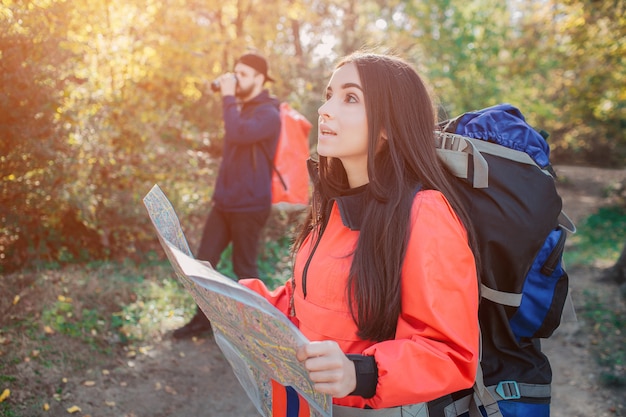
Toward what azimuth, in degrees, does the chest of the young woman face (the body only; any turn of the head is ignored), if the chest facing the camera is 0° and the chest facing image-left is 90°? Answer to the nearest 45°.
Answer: approximately 45°

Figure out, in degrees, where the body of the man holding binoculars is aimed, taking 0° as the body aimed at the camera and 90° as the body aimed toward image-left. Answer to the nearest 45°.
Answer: approximately 45°
